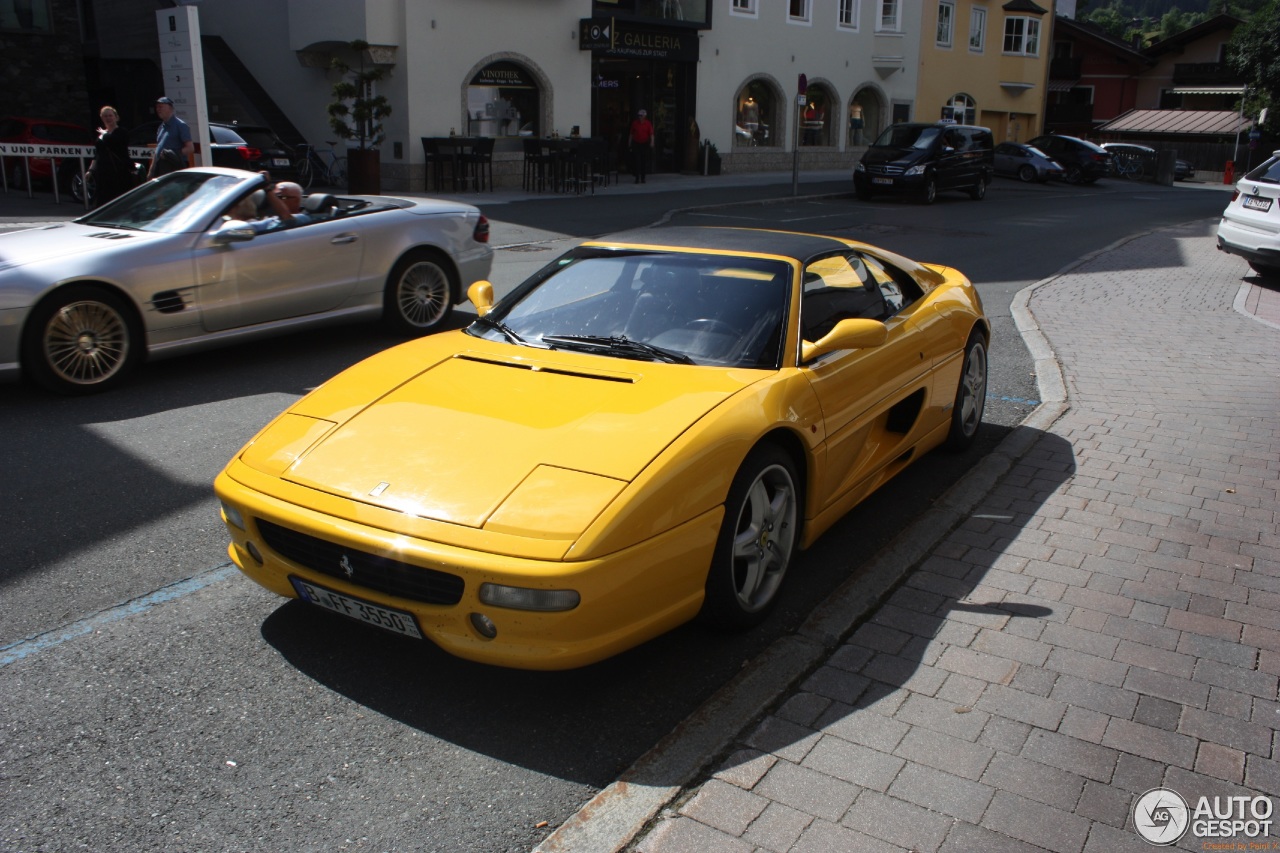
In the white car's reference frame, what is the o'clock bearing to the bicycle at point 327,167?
The bicycle is roughly at 8 o'clock from the white car.

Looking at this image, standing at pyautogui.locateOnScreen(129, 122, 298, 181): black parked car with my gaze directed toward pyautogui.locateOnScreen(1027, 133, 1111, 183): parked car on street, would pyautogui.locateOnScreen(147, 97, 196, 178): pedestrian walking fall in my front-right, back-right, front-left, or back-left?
back-right

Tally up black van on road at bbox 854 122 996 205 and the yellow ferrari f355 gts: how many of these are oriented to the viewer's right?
0

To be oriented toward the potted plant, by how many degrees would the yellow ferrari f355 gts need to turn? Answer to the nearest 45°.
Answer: approximately 135° to its right

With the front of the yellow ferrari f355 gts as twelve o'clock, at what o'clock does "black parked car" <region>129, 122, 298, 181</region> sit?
The black parked car is roughly at 4 o'clock from the yellow ferrari f355 gts.

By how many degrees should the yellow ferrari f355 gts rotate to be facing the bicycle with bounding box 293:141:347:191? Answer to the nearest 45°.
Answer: approximately 135° to its right

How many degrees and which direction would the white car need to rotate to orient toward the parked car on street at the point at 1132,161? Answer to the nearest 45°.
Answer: approximately 45° to its left

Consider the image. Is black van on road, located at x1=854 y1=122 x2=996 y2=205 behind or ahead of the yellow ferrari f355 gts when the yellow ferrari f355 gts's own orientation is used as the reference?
behind

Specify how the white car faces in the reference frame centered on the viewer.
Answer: facing away from the viewer and to the right of the viewer

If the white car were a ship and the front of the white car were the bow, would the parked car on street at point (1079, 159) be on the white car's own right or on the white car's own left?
on the white car's own left

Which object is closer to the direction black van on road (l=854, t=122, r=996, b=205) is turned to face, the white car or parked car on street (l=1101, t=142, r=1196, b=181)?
the white car

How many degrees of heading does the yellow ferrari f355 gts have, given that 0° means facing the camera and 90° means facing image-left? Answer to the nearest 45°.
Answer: approximately 45°

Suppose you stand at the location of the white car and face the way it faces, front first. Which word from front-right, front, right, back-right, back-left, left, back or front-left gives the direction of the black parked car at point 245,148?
back-left

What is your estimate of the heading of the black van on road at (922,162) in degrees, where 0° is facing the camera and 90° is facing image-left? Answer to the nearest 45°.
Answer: approximately 45°
